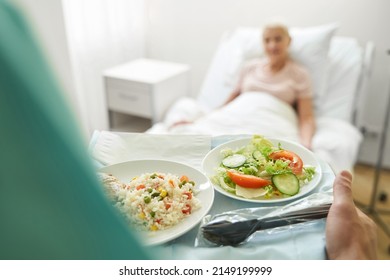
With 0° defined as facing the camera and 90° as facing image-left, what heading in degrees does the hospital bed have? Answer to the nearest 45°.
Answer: approximately 0°

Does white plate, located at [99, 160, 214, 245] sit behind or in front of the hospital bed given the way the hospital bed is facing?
in front

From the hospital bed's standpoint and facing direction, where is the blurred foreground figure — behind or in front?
in front

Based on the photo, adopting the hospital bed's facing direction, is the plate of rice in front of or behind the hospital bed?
in front
